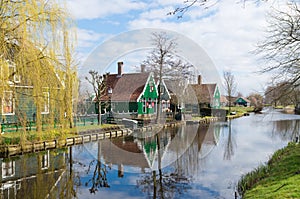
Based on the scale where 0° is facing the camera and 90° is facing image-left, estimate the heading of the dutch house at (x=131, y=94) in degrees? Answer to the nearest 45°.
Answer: approximately 315°

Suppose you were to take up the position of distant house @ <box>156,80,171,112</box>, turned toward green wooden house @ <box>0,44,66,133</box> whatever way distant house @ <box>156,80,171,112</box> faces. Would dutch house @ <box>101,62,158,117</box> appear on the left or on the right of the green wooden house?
right

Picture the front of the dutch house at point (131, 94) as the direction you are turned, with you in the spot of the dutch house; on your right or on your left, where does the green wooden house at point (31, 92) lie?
on your right

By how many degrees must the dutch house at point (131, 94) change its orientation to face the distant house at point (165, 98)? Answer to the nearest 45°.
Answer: approximately 90° to its left
